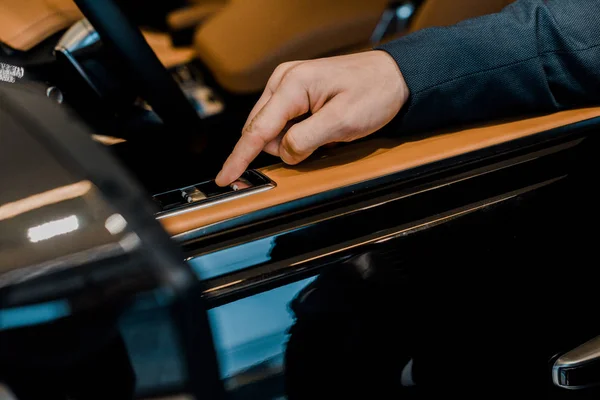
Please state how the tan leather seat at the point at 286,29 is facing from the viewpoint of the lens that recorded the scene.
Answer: facing the viewer and to the left of the viewer
